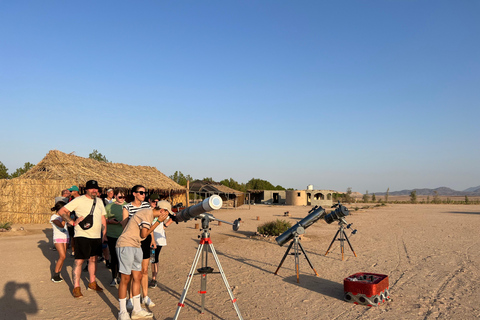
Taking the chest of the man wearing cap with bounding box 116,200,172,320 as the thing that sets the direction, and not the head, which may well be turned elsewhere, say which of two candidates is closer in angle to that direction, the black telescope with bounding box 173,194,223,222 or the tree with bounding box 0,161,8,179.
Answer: the black telescope

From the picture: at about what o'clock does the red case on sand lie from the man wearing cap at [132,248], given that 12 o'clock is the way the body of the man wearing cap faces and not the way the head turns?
The red case on sand is roughly at 12 o'clock from the man wearing cap.

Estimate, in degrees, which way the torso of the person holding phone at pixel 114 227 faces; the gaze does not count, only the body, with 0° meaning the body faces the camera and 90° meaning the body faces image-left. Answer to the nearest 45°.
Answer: approximately 315°

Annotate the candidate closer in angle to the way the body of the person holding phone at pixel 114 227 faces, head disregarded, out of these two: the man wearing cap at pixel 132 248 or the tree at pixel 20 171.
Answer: the man wearing cap

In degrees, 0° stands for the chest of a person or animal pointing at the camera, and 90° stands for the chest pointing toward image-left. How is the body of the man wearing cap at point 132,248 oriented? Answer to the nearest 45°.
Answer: approximately 270°

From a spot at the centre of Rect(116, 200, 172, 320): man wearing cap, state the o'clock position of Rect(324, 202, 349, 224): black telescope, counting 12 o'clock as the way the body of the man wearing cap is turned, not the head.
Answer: The black telescope is roughly at 11 o'clock from the man wearing cap.

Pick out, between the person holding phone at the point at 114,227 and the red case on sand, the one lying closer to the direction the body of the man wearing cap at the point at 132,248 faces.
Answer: the red case on sand

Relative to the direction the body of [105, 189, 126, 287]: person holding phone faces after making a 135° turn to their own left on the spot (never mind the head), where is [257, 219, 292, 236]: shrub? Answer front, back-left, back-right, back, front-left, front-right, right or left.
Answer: front-right
